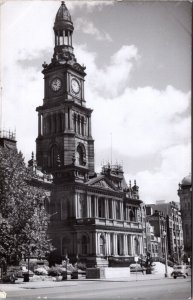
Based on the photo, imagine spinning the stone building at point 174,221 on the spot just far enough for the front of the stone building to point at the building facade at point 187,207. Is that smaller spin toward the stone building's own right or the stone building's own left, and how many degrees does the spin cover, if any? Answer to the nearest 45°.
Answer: approximately 45° to the stone building's own left

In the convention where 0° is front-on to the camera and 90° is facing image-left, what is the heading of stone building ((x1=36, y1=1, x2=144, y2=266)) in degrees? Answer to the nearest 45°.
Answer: approximately 315°

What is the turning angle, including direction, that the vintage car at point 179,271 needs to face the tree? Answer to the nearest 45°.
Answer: approximately 45° to its right

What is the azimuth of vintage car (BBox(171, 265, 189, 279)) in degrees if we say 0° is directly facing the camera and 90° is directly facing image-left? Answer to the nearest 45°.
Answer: approximately 45°
